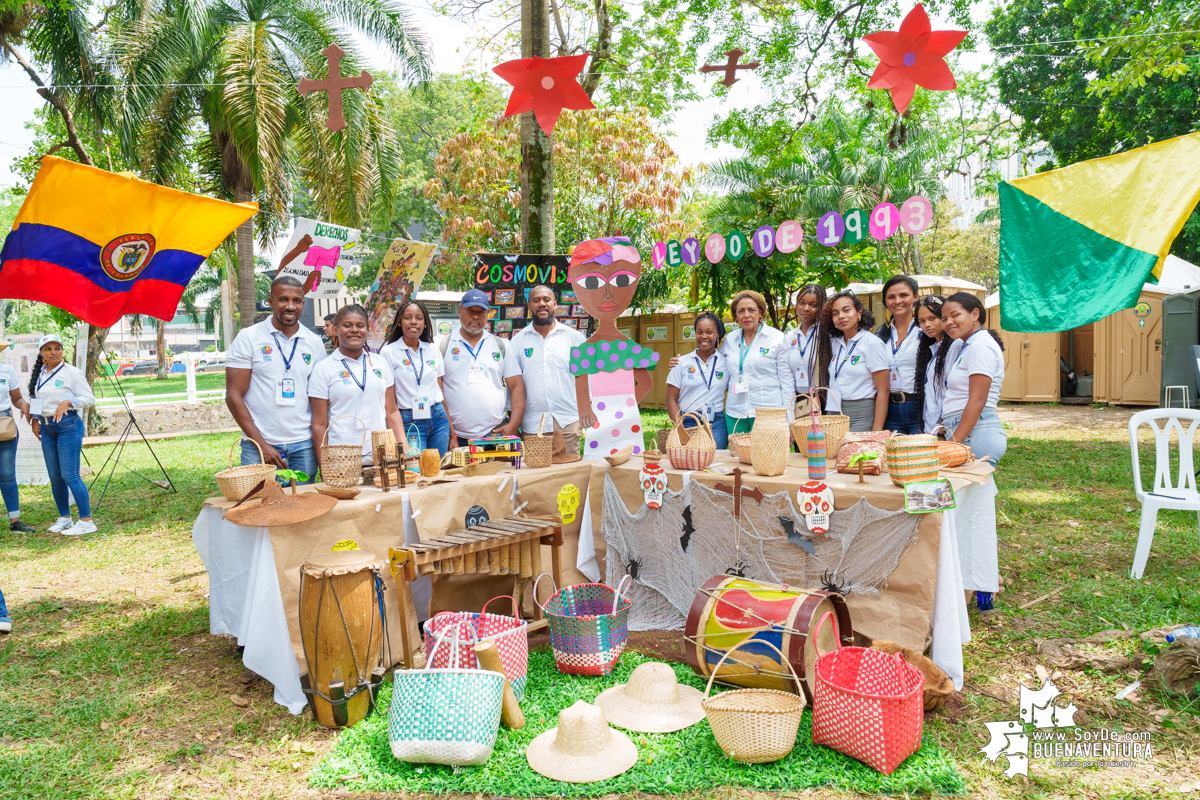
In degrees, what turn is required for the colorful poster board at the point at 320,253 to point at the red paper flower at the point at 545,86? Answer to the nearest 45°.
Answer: approximately 45° to its left

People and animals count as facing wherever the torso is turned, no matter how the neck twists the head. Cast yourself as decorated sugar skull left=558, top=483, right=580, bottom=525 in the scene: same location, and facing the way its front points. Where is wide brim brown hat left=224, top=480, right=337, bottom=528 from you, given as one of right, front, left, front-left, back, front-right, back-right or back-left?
front-right

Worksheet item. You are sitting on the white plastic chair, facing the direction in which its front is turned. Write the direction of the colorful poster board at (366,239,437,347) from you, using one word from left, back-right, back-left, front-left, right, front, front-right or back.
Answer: right

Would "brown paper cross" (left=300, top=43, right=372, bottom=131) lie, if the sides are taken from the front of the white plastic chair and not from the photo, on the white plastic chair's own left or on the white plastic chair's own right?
on the white plastic chair's own right

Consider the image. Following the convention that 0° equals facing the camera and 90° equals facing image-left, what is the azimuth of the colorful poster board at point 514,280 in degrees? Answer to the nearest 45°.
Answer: approximately 0°

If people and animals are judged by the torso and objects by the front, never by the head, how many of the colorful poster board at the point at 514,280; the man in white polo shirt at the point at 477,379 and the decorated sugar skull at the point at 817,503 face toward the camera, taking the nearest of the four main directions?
3
